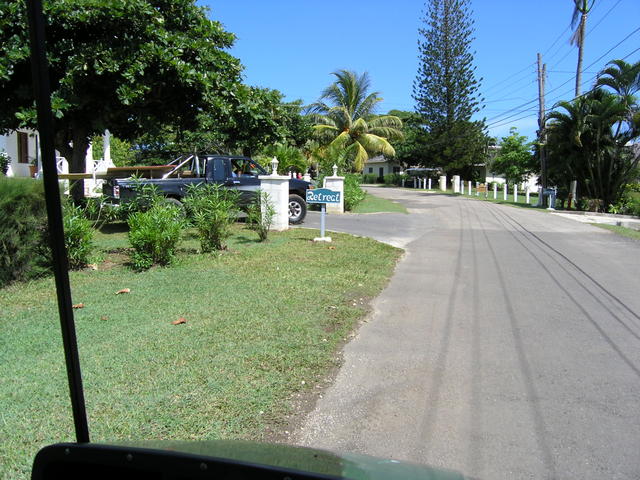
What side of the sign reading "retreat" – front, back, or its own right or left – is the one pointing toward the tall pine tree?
back

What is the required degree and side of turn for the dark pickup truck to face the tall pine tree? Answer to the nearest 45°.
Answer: approximately 45° to its left

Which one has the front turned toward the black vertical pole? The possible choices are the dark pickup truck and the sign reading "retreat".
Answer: the sign reading "retreat"

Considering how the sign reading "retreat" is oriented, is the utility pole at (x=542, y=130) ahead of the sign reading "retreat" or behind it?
behind

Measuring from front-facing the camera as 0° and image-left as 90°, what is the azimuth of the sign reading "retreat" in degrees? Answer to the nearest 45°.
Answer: approximately 0°

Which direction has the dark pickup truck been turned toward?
to the viewer's right

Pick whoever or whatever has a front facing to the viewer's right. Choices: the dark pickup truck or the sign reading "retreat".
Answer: the dark pickup truck

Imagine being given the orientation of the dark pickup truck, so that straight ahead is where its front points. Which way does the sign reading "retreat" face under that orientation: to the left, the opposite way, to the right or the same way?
to the right

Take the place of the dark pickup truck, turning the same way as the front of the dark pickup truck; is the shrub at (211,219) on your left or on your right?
on your right

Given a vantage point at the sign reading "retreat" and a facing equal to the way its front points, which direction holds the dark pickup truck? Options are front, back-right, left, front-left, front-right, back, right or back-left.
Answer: back-right

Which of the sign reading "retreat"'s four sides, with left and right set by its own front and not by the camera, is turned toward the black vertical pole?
front

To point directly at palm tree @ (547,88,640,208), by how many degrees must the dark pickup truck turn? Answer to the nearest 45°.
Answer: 0° — it already faces it

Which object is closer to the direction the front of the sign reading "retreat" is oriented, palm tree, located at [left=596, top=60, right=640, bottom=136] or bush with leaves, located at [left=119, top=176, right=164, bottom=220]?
the bush with leaves

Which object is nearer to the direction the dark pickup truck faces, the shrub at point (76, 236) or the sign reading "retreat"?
the sign reading "retreat"

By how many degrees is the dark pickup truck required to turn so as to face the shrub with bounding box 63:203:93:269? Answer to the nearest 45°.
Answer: approximately 90° to its right

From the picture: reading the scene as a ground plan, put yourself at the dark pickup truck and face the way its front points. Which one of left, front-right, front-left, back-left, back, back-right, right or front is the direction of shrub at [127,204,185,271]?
right

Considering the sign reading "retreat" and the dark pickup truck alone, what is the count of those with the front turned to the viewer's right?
1

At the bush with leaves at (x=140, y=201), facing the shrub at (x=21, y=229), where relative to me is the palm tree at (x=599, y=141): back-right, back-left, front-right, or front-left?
back-left

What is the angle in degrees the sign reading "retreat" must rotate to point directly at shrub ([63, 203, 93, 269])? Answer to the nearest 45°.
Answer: approximately 45° to its right

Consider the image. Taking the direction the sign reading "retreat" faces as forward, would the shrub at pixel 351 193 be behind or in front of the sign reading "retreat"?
behind
